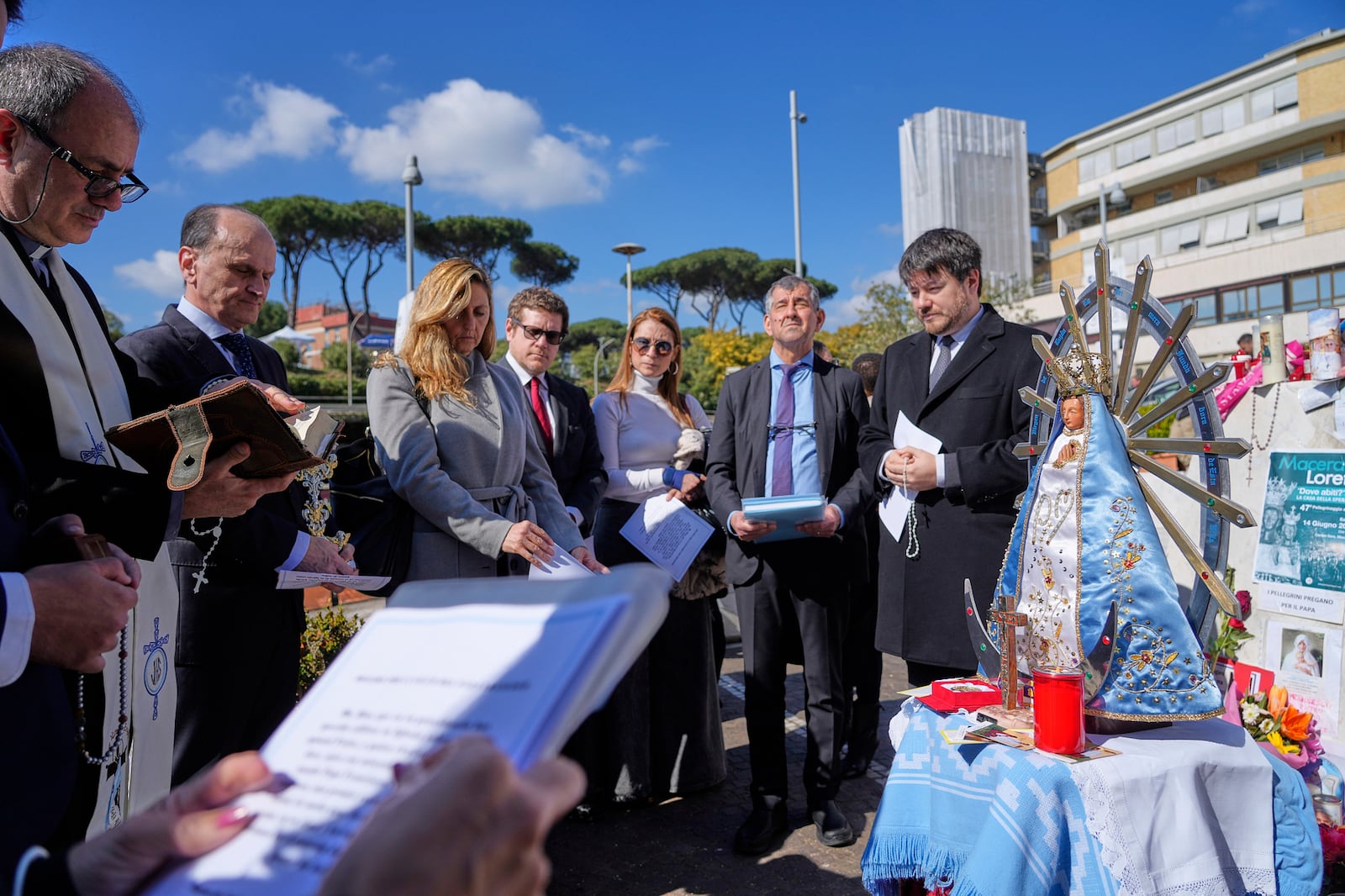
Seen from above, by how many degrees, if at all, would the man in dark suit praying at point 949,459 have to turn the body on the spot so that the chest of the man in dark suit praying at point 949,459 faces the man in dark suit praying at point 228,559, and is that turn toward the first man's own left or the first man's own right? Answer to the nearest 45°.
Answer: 0° — they already face them

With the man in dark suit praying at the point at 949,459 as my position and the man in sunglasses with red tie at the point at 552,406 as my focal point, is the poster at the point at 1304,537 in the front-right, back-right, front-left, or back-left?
back-right

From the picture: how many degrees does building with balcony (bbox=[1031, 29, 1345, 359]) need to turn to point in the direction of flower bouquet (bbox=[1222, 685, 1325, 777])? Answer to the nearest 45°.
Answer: approximately 45° to its left

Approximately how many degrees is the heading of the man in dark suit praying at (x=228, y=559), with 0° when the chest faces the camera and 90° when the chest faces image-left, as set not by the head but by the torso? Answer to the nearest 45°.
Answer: approximately 315°

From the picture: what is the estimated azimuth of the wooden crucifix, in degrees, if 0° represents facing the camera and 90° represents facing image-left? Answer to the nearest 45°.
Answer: approximately 45°

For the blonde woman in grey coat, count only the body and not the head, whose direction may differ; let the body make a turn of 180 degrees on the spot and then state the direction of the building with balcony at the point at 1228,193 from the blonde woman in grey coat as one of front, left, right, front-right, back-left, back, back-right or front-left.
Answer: right

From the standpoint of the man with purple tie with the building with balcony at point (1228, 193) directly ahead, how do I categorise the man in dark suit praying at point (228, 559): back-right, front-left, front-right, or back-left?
back-left

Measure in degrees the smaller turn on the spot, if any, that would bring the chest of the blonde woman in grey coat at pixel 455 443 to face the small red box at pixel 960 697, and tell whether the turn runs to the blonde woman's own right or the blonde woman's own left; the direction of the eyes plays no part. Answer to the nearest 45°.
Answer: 0° — they already face it

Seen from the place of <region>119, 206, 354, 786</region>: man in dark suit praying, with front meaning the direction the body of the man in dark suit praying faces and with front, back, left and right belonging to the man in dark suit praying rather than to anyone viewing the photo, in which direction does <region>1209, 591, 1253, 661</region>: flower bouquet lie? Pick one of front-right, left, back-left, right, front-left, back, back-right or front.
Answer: front-left
